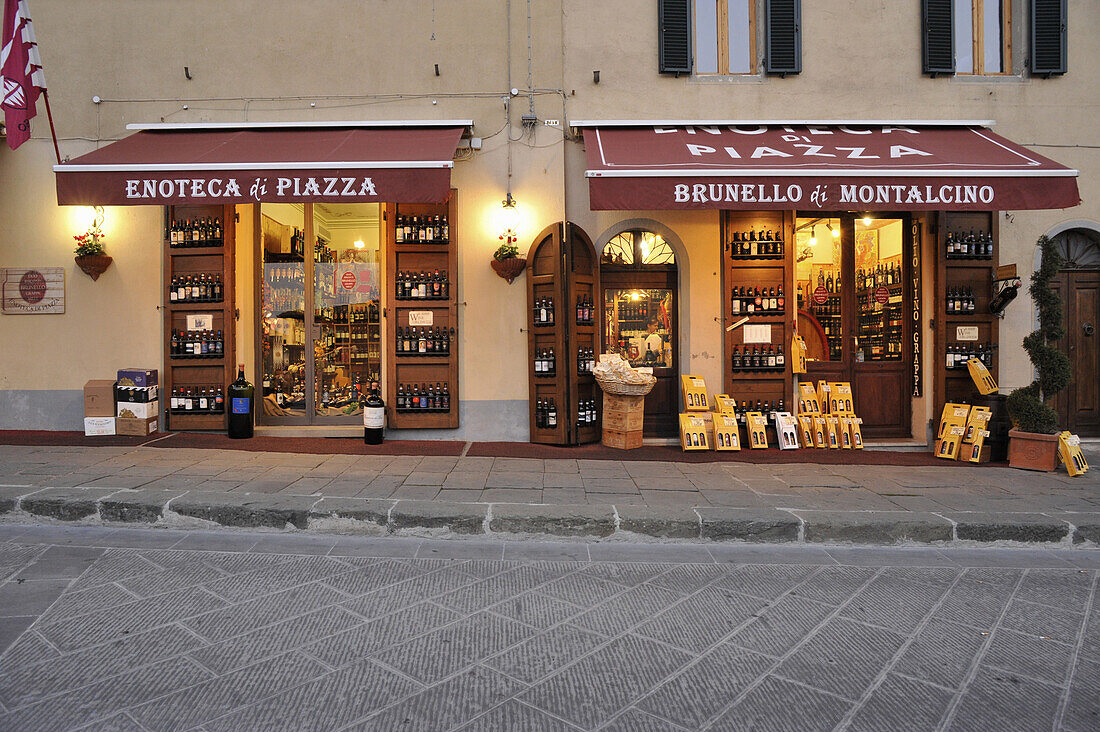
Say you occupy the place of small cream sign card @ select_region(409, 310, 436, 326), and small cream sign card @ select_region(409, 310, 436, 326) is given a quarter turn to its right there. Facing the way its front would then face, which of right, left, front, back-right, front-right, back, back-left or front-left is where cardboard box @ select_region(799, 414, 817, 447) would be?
back

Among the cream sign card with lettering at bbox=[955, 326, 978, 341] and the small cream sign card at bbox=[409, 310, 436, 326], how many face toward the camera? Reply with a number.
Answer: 2

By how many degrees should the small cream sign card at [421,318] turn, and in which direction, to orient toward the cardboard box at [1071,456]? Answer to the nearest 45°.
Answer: approximately 45° to its left

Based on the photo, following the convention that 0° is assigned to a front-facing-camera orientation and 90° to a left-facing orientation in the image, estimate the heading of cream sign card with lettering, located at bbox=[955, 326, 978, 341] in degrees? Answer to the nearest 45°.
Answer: approximately 0°

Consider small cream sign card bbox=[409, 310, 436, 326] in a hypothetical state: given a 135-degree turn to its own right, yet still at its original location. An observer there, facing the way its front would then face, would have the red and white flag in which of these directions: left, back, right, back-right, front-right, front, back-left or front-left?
front-left

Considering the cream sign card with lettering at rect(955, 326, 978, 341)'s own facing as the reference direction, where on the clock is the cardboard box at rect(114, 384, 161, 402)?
The cardboard box is roughly at 2 o'clock from the cream sign card with lettering.

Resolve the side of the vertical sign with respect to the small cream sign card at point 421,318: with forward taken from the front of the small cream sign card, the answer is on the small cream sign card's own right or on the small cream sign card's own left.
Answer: on the small cream sign card's own left

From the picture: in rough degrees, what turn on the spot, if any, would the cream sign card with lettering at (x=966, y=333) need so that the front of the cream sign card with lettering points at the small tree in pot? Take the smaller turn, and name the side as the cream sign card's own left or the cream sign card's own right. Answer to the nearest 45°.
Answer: approximately 45° to the cream sign card's own left

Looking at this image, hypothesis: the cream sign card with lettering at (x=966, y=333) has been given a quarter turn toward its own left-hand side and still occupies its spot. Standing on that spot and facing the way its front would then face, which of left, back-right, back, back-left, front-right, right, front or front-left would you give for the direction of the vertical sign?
back

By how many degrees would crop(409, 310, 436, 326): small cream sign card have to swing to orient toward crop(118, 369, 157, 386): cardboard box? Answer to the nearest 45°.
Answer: approximately 90° to its right

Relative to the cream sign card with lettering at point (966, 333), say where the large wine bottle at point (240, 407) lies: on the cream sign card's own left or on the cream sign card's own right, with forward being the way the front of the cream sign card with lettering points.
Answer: on the cream sign card's own right

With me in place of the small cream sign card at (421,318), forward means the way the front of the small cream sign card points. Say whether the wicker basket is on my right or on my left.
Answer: on my left

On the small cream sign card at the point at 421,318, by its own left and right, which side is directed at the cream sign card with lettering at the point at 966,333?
left

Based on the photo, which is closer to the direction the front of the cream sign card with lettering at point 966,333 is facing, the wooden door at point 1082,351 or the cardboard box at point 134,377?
the cardboard box

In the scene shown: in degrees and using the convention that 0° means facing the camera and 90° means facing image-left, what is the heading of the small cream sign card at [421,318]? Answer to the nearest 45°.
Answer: approximately 0°

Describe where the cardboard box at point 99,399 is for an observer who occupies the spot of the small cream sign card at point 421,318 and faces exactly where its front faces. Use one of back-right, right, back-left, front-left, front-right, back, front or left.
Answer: right

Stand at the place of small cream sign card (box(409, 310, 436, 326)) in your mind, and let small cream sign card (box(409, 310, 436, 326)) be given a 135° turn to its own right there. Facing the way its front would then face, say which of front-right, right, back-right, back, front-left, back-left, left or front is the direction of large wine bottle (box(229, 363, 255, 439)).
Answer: front-left

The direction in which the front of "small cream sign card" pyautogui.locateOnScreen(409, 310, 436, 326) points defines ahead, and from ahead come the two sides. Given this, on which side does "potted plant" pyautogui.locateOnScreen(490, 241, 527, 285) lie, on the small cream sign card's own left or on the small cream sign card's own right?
on the small cream sign card's own left

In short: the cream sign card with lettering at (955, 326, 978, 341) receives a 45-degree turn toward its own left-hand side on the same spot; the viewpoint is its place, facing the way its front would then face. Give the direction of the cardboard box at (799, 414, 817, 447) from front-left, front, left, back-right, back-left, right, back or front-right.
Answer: right
